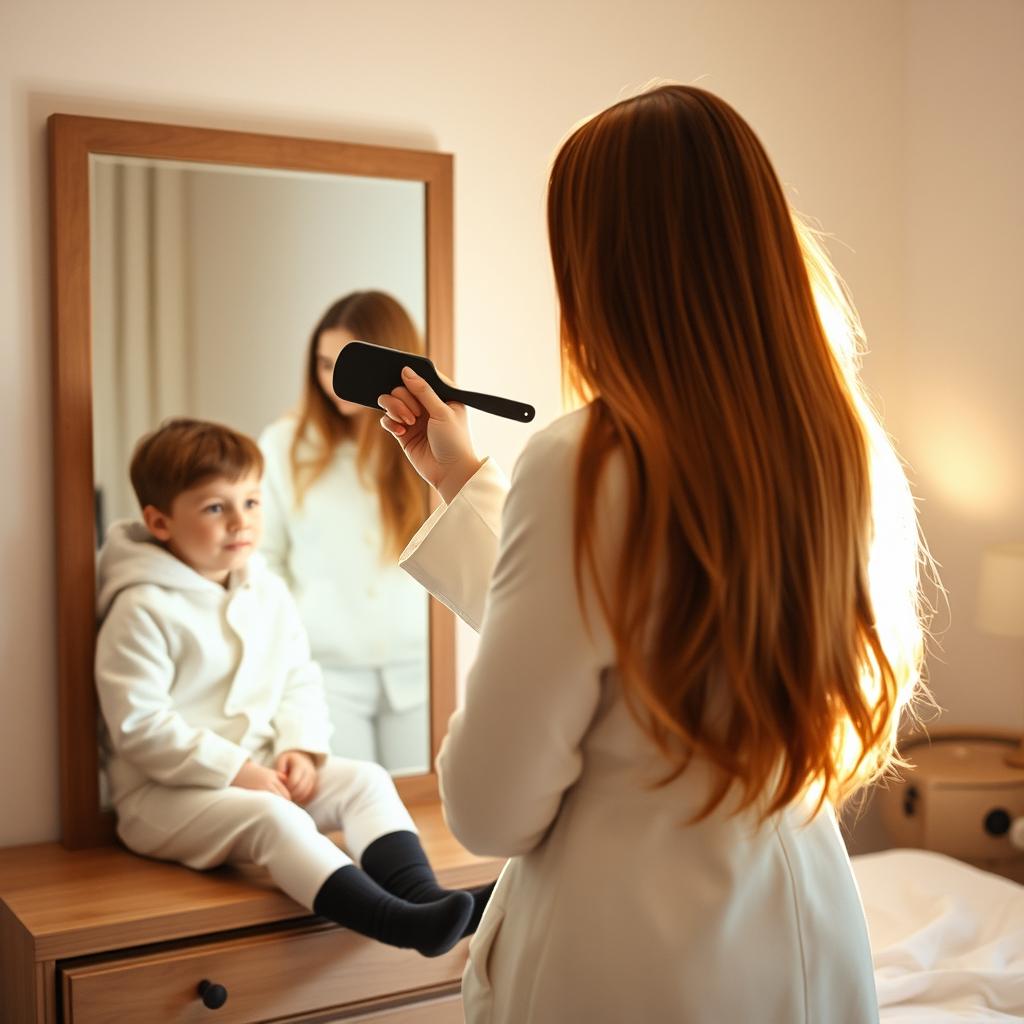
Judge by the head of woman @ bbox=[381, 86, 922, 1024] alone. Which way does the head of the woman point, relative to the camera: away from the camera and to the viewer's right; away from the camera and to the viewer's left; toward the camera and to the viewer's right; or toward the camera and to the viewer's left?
away from the camera and to the viewer's left

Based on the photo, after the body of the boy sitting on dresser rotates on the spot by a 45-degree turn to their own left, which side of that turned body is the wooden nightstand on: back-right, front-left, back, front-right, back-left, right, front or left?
front

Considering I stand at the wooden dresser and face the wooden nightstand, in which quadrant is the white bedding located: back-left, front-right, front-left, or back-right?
front-right

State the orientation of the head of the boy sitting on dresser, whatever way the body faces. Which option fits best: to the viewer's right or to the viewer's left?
to the viewer's right

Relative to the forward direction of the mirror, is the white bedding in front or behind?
in front

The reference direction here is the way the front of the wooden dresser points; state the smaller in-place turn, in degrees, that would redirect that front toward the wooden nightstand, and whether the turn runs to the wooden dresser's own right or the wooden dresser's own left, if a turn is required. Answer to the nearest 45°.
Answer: approximately 45° to the wooden dresser's own left

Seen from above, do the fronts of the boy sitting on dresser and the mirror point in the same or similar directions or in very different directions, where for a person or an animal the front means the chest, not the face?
same or similar directions

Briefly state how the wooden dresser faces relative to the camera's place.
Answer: facing the viewer and to the right of the viewer
